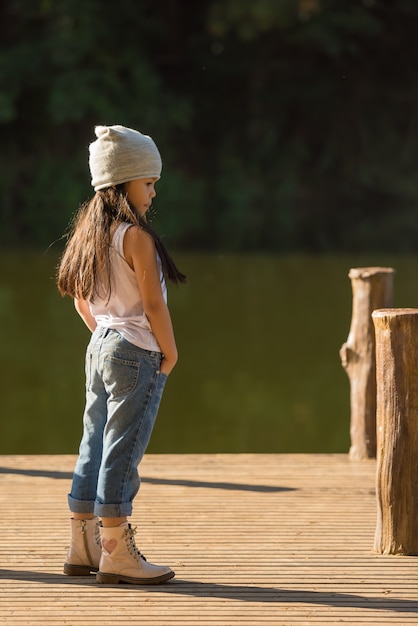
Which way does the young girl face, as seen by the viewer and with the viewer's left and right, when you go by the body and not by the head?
facing away from the viewer and to the right of the viewer

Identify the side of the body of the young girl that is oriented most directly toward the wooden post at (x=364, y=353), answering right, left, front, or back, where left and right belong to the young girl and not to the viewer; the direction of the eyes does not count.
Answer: front

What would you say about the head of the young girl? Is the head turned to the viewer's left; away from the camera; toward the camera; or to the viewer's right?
to the viewer's right

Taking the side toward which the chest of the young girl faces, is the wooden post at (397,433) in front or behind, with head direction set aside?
in front
